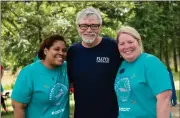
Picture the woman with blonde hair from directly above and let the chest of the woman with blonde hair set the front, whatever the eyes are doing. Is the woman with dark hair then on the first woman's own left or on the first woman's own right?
on the first woman's own right

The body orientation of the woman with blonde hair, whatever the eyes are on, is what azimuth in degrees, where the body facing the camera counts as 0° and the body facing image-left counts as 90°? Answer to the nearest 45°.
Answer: approximately 45°

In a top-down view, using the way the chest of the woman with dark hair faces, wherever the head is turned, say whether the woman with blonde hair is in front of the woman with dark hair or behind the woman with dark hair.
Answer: in front

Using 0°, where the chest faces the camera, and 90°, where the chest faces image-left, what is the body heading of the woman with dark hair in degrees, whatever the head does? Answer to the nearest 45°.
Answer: approximately 315°

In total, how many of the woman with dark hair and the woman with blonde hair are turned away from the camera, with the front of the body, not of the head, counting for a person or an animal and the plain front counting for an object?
0
